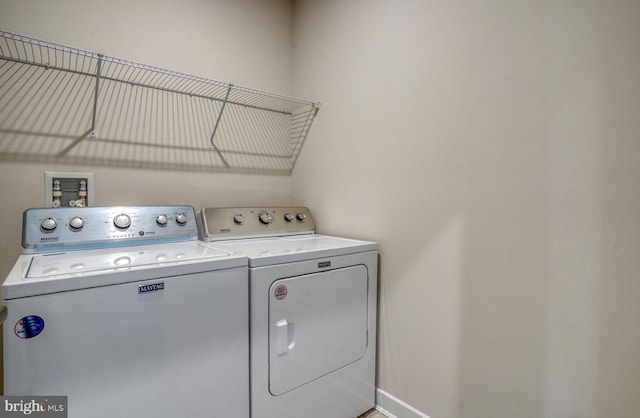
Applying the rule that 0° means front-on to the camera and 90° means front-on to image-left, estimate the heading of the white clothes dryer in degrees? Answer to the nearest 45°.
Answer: approximately 315°

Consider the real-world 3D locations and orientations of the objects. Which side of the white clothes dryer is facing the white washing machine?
right
